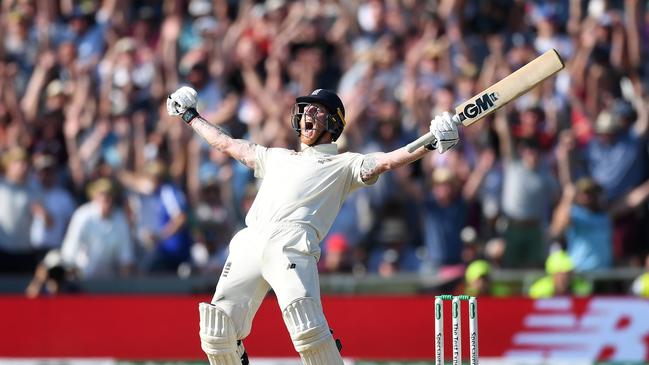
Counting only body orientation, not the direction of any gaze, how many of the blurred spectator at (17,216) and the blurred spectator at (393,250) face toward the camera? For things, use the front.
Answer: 2

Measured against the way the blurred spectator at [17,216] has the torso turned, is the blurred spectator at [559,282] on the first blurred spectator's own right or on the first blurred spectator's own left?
on the first blurred spectator's own left

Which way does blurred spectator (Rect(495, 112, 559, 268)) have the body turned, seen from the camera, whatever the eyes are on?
toward the camera

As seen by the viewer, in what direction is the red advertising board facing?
toward the camera

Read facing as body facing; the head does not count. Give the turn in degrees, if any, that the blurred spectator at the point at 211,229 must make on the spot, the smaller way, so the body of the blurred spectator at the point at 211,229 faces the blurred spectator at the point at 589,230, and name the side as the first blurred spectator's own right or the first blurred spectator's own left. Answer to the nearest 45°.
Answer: approximately 90° to the first blurred spectator's own left

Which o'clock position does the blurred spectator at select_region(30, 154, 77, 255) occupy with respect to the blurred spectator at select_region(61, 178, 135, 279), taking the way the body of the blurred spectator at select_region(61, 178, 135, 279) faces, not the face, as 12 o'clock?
the blurred spectator at select_region(30, 154, 77, 255) is roughly at 4 o'clock from the blurred spectator at select_region(61, 178, 135, 279).

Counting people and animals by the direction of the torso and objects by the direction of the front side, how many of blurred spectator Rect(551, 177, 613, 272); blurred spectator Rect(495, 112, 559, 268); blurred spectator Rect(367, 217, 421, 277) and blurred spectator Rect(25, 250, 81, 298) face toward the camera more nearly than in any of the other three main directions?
4

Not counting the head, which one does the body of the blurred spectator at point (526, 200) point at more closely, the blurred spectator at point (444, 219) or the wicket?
the wicket

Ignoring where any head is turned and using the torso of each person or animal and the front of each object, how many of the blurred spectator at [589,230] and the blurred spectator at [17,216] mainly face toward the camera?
2

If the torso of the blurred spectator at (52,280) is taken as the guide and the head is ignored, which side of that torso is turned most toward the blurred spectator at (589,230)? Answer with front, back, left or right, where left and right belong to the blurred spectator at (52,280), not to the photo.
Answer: left

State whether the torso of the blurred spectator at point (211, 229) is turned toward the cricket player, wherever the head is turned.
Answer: yes
